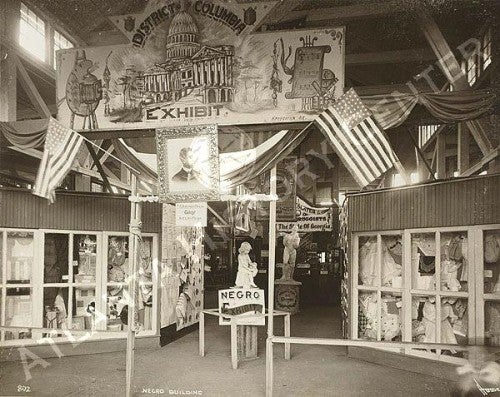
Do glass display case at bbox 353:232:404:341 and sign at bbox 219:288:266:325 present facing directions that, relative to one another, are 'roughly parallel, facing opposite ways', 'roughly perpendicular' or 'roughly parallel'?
roughly parallel

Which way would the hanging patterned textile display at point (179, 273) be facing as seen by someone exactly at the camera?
facing the viewer and to the right of the viewer

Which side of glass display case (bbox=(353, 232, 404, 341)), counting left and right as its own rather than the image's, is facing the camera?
front

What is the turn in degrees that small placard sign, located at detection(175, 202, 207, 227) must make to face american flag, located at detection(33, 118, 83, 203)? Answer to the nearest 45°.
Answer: approximately 90° to its right

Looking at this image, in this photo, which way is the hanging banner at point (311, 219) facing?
toward the camera

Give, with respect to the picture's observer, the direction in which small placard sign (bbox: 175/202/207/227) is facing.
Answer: facing the viewer

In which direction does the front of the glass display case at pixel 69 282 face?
toward the camera

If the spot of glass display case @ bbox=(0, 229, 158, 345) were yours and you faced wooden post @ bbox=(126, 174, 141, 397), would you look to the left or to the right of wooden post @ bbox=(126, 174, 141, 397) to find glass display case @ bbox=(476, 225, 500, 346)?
left

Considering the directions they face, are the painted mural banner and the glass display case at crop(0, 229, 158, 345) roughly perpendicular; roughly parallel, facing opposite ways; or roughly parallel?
roughly parallel

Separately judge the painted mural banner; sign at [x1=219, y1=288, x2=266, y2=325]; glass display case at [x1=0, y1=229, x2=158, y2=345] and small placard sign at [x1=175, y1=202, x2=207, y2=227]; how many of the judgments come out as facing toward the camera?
4

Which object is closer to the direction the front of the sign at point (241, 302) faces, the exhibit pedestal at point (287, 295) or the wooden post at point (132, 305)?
the wooden post

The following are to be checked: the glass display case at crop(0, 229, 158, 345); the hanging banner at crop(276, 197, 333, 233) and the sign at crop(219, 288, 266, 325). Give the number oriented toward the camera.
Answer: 3
